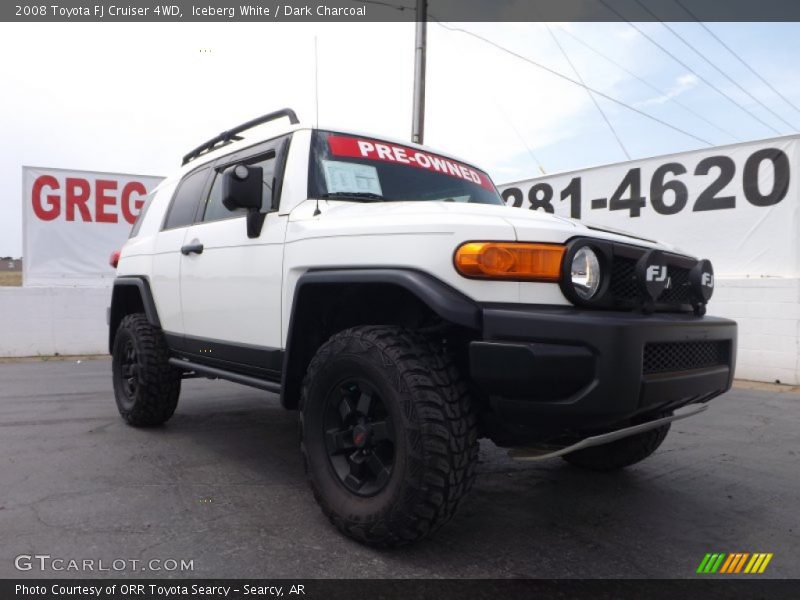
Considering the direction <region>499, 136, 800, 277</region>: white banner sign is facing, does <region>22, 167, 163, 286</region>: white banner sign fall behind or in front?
in front

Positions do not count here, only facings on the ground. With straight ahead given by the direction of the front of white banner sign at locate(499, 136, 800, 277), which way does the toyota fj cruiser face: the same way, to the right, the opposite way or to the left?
to the left

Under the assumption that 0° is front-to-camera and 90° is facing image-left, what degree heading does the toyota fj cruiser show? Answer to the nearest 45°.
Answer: approximately 315°

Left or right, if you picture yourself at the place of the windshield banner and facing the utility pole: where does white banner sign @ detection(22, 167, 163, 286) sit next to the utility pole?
left

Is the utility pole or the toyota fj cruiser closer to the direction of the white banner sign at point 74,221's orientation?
the toyota fj cruiser

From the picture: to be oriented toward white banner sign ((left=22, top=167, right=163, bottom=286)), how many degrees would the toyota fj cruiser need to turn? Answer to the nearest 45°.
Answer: approximately 180°

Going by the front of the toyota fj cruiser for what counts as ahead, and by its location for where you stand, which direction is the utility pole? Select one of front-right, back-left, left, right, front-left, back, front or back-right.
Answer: back-left

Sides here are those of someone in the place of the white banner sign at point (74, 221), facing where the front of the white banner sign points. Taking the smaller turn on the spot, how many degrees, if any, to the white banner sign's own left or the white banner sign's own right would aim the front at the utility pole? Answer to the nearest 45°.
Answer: approximately 90° to the white banner sign's own left

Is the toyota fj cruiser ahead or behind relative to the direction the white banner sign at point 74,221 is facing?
ahead

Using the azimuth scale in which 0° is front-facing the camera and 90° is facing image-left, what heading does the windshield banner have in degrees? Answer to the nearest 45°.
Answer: approximately 315°

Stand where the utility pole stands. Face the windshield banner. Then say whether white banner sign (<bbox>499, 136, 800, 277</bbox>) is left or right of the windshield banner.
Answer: left

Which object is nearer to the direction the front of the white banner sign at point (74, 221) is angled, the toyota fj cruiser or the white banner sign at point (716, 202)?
the toyota fj cruiser
